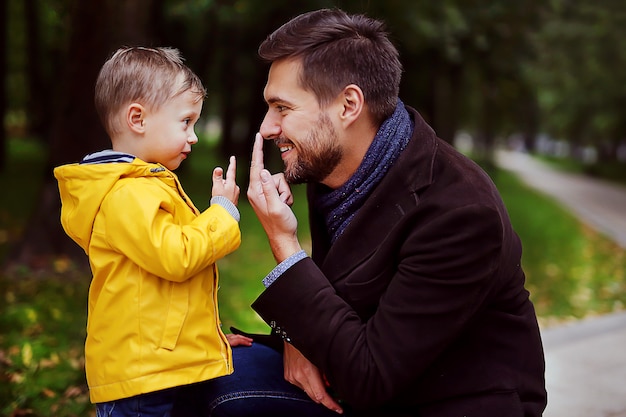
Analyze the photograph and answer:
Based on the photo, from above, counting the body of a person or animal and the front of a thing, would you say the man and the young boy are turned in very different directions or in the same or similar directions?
very different directions

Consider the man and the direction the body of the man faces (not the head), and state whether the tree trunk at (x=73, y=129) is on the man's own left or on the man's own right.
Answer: on the man's own right

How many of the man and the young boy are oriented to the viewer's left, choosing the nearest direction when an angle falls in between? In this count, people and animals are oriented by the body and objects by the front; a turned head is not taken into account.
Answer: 1

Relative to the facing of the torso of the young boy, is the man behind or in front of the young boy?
in front

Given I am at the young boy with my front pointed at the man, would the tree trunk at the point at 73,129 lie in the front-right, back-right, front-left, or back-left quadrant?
back-left

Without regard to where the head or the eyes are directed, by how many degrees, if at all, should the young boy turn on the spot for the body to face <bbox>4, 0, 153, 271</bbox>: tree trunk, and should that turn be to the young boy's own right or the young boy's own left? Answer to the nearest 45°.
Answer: approximately 90° to the young boy's own left

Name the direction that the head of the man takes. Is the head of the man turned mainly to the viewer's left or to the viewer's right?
to the viewer's left

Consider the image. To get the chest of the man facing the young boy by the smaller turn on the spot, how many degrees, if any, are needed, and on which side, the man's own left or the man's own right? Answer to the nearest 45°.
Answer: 0° — they already face them

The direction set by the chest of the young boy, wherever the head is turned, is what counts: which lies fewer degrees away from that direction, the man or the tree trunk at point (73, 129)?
the man

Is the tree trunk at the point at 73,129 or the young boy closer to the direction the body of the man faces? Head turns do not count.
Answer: the young boy

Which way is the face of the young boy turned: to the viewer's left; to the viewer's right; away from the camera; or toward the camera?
to the viewer's right

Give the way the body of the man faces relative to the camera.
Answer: to the viewer's left

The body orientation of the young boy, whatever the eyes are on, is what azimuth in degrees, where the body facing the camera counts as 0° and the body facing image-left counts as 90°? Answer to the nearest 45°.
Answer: approximately 270°
